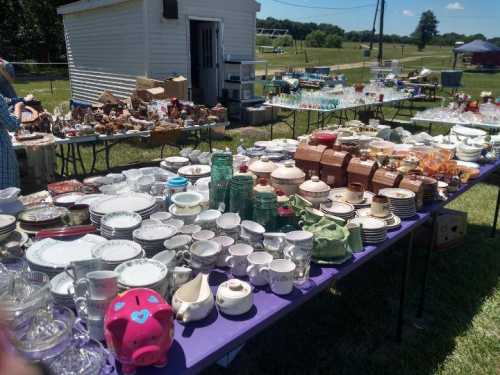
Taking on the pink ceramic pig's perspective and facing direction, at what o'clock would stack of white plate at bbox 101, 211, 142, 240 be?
The stack of white plate is roughly at 6 o'clock from the pink ceramic pig.

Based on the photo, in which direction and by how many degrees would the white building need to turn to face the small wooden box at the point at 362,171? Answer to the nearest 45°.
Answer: approximately 45° to its right

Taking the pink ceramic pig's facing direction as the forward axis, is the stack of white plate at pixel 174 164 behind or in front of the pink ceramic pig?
behind

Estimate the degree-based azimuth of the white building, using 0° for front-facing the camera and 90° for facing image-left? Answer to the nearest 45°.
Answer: approximately 315°

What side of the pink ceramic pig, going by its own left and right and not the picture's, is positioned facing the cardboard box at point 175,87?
back

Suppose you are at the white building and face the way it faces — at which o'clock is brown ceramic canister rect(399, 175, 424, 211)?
The brown ceramic canister is roughly at 1 o'clock from the white building.

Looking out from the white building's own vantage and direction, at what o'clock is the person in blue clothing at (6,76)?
The person in blue clothing is roughly at 2 o'clock from the white building.

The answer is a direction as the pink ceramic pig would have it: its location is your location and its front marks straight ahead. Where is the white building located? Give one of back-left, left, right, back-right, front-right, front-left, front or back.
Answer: back

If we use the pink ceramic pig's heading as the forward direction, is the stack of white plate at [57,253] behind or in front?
behind

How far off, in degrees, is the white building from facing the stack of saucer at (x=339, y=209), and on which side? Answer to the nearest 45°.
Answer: approximately 45° to its right
